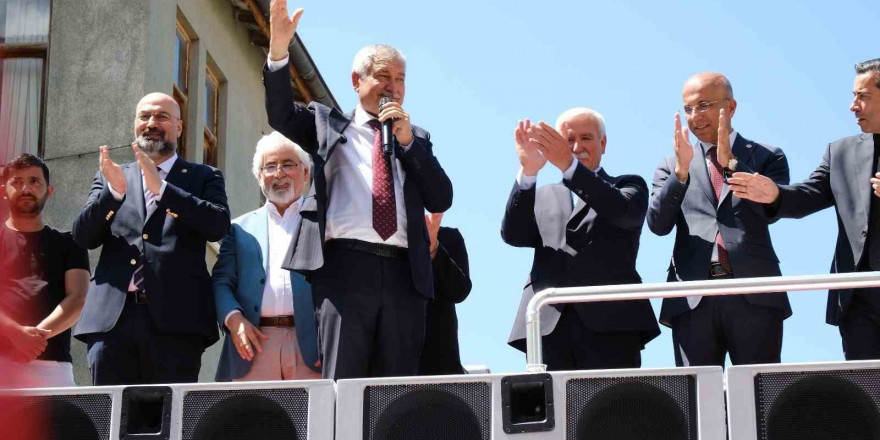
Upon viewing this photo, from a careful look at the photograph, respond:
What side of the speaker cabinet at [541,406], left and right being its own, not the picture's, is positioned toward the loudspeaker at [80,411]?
right

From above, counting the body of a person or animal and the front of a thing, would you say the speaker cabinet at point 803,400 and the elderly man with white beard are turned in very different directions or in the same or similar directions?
same or similar directions

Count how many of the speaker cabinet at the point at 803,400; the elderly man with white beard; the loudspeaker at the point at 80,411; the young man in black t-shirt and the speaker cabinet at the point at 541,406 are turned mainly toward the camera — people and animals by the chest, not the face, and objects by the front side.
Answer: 5

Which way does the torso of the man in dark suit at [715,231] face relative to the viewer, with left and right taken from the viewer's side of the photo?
facing the viewer and to the left of the viewer

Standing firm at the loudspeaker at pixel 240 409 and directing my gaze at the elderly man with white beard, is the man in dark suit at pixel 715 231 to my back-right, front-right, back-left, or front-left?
front-right

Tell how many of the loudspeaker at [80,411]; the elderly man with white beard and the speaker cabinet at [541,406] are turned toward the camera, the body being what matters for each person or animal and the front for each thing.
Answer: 3

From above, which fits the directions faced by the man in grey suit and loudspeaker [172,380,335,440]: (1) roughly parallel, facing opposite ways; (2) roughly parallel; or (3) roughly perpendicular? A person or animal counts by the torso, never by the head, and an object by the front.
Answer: roughly perpendicular

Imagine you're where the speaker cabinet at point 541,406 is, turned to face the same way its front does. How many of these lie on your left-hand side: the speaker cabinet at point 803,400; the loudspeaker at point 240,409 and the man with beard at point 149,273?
1

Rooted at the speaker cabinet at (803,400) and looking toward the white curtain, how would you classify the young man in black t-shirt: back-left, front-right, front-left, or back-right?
front-left

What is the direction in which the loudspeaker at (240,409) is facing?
toward the camera

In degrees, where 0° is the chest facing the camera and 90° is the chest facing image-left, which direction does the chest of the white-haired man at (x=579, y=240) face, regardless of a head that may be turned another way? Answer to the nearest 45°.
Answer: approximately 45°

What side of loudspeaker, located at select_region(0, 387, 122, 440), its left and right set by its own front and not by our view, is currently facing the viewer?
front

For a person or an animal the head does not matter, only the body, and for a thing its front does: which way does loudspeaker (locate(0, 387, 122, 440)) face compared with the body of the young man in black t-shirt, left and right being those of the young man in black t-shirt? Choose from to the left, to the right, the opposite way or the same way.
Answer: the same way

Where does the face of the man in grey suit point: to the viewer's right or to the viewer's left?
to the viewer's left

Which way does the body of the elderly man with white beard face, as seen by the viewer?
toward the camera

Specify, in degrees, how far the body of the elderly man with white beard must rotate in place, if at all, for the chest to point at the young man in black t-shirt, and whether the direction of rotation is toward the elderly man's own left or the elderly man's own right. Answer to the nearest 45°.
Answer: approximately 90° to the elderly man's own right

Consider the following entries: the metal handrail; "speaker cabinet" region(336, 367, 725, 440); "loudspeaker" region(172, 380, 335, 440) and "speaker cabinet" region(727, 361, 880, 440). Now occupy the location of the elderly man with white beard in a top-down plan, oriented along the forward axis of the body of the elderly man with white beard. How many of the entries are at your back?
0

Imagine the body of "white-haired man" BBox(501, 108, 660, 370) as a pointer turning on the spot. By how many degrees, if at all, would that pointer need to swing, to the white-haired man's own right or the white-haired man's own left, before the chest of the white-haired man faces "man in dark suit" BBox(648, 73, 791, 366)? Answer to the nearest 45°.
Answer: approximately 135° to the white-haired man's own left

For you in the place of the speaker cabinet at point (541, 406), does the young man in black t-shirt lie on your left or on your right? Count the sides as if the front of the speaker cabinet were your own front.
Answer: on your right

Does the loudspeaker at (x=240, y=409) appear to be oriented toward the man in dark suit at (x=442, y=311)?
no

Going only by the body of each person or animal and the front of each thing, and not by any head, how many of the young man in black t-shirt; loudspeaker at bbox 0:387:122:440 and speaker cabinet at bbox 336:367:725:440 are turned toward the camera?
3

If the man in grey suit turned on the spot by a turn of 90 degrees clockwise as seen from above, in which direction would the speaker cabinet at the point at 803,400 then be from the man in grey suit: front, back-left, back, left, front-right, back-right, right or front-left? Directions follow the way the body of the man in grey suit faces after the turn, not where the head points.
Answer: back-left

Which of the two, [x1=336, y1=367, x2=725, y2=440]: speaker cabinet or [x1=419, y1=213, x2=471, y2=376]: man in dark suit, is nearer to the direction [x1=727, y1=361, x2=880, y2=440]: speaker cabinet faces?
the speaker cabinet
